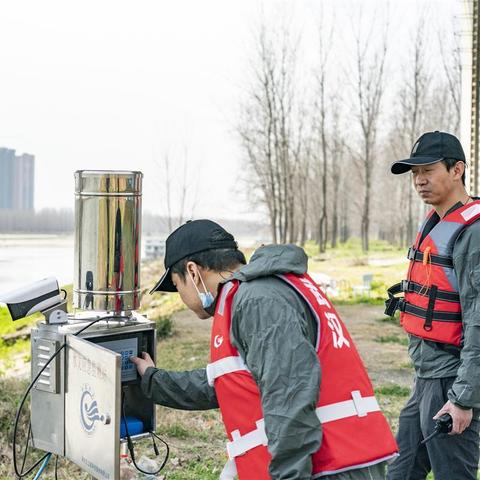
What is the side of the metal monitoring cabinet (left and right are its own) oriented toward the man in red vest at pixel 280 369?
front

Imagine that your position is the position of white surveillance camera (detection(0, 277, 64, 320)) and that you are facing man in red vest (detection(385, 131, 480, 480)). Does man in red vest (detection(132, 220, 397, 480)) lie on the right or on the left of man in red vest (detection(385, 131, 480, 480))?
right

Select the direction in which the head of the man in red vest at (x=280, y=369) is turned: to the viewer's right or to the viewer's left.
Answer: to the viewer's left

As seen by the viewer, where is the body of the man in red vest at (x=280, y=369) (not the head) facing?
to the viewer's left

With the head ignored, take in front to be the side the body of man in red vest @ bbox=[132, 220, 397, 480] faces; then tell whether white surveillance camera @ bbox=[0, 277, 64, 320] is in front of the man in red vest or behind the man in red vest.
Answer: in front

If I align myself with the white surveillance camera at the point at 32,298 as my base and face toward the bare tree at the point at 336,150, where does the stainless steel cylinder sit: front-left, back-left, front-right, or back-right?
front-right

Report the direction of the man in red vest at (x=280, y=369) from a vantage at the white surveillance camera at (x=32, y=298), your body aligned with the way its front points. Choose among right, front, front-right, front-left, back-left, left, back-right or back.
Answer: back-left

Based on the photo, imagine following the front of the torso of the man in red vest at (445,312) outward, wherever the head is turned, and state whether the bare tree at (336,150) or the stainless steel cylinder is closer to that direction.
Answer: the stainless steel cylinder

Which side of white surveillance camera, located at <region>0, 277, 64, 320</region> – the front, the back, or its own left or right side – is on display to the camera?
left

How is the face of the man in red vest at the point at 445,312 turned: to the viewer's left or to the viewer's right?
to the viewer's left

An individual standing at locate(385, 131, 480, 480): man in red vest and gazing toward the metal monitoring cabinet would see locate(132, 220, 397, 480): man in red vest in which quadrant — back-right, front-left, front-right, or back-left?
front-left

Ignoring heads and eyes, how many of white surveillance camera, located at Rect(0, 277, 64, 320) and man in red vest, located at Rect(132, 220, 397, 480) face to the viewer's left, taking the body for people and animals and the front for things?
2

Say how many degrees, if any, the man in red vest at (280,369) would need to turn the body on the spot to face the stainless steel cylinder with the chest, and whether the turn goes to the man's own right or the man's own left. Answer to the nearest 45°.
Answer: approximately 45° to the man's own right

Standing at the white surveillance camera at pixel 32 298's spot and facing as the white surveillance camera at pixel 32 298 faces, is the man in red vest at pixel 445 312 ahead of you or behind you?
behind

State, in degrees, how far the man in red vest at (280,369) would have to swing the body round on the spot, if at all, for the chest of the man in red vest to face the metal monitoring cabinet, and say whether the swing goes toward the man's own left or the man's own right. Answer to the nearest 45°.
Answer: approximately 45° to the man's own right
